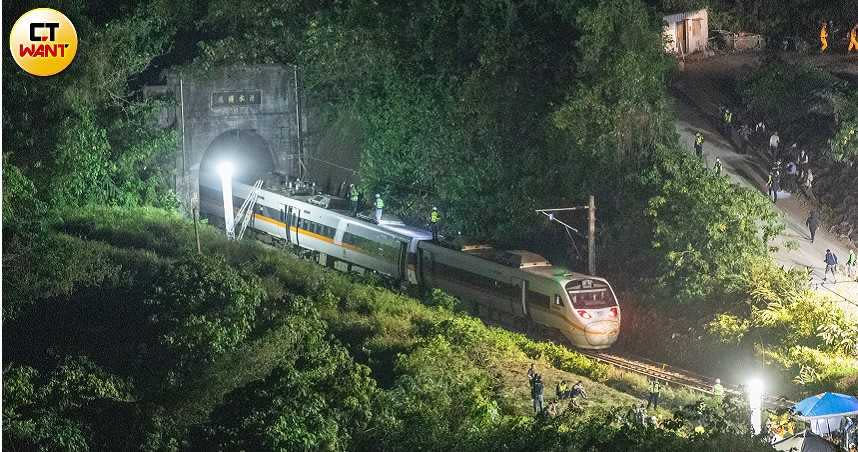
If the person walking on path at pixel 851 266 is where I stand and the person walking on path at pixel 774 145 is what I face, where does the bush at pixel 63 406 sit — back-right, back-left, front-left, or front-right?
back-left

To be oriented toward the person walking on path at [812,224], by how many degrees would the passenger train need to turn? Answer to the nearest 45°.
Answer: approximately 45° to its left

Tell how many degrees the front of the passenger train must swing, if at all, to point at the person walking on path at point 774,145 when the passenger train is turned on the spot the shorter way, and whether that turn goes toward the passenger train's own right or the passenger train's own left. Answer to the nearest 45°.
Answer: approximately 90° to the passenger train's own left

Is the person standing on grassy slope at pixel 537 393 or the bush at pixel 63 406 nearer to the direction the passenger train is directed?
the person standing on grassy slope

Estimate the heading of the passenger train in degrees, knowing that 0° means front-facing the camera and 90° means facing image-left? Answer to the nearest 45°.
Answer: approximately 315°

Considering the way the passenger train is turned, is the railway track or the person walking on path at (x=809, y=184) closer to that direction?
the railway track

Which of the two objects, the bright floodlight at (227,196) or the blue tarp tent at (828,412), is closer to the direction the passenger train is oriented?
the blue tarp tent

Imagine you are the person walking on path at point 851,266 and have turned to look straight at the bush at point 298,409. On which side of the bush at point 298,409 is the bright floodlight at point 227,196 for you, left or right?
right

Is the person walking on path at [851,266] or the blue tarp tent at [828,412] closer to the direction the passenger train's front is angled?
the blue tarp tent

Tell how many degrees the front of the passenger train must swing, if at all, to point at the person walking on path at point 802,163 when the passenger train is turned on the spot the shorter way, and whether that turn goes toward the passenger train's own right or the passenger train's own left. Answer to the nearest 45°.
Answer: approximately 90° to the passenger train's own left

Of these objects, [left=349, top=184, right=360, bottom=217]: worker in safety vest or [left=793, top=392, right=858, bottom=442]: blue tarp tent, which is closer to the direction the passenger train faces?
the blue tarp tent

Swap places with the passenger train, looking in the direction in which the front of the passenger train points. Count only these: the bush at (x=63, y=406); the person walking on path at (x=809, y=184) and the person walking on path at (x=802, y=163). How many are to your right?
1

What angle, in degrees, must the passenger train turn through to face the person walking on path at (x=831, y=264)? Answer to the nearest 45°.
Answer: approximately 45° to its left
